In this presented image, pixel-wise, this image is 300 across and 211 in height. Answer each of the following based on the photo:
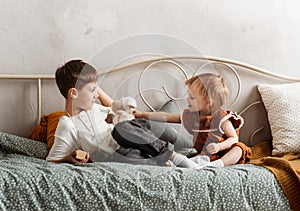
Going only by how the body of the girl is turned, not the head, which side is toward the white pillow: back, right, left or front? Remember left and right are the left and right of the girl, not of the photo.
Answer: back

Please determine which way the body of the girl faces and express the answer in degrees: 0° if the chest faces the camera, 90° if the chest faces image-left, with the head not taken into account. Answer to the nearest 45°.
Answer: approximately 45°

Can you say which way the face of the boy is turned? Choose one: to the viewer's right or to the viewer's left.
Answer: to the viewer's right

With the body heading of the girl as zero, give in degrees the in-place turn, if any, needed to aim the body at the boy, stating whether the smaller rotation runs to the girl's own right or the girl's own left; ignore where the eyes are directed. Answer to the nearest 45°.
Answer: approximately 45° to the girl's own right

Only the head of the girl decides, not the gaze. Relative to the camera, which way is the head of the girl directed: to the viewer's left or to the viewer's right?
to the viewer's left
